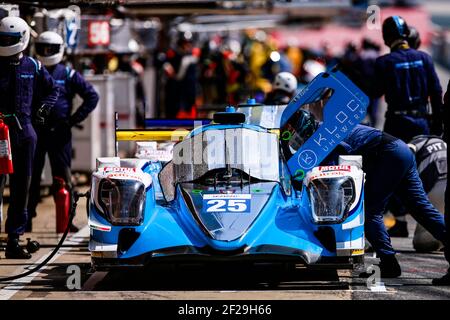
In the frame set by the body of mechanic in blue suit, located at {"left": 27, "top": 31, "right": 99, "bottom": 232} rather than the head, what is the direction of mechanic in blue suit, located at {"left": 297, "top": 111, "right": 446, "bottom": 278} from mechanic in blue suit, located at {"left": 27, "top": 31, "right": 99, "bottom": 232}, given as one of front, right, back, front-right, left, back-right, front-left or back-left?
left

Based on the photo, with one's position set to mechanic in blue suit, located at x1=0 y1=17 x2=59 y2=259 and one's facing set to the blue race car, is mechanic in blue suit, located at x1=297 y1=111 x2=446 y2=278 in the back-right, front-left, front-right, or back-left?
front-right

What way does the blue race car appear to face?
toward the camera

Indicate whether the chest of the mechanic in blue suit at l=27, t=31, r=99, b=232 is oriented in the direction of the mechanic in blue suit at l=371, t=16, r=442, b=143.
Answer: no

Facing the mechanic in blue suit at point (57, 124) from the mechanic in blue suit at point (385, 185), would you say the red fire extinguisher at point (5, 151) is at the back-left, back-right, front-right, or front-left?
front-left

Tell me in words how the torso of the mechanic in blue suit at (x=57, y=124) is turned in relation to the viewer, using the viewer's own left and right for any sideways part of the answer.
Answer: facing the viewer and to the left of the viewer
